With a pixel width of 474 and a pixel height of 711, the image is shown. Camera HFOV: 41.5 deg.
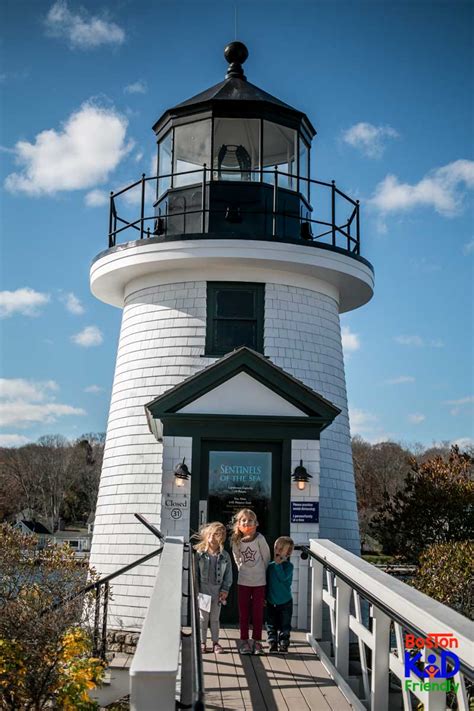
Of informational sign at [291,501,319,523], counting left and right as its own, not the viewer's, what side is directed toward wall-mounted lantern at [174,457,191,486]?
right

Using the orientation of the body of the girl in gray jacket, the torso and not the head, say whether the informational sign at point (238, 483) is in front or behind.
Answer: behind

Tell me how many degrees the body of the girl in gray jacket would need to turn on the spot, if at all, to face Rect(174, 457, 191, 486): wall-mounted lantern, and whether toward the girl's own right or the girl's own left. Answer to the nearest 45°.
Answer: approximately 180°

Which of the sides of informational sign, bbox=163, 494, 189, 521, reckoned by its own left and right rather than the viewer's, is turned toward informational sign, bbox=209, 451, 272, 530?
left

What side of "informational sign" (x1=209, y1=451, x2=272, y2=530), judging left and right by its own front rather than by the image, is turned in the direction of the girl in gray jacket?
front
